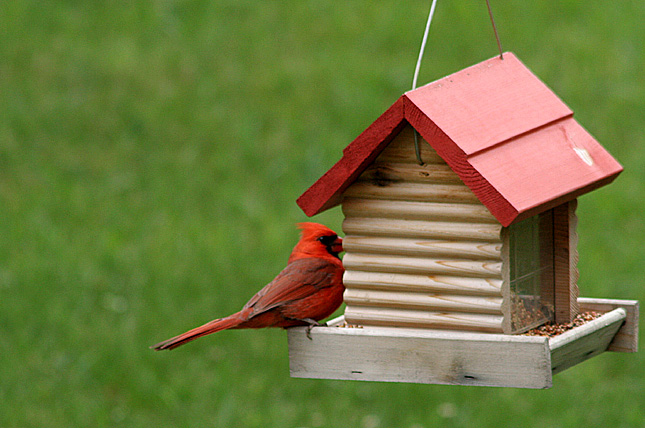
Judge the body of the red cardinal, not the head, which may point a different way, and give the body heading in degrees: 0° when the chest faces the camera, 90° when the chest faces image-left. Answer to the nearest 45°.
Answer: approximately 270°
